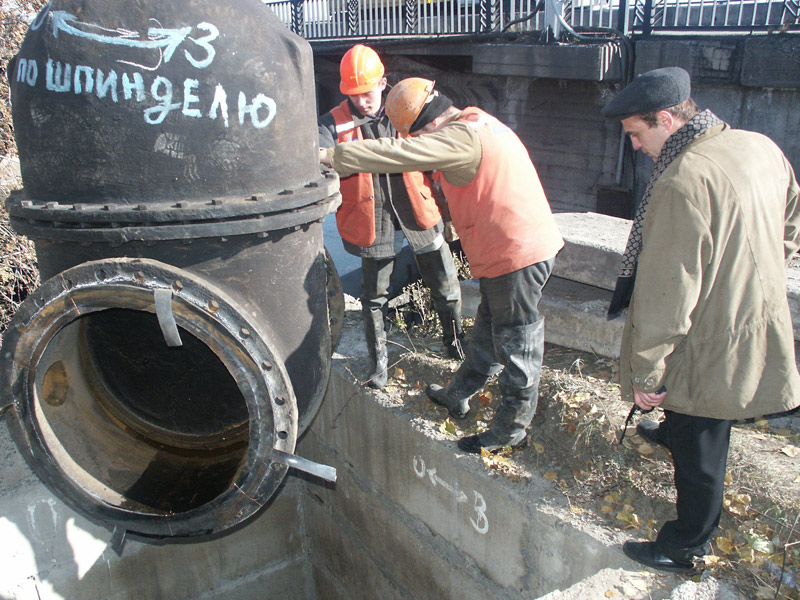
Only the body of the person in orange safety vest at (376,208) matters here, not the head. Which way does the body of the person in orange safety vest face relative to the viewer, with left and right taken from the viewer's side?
facing the viewer

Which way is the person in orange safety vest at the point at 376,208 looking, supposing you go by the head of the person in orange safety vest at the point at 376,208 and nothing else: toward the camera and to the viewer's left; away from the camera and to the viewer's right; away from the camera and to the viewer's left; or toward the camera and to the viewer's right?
toward the camera and to the viewer's left

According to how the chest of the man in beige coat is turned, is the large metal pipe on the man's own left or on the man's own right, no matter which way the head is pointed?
on the man's own left

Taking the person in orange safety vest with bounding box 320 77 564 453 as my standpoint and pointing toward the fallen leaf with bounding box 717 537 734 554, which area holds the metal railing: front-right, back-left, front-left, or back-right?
back-left

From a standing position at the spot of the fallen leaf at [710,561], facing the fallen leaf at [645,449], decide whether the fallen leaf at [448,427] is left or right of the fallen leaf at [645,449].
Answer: left

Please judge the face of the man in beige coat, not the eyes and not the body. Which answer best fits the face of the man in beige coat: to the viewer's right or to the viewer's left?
to the viewer's left

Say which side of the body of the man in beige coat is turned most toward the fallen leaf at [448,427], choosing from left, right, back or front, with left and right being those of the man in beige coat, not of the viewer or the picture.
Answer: front

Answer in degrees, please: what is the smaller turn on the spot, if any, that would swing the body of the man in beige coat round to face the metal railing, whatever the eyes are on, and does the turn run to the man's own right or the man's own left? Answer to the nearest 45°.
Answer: approximately 45° to the man's own right

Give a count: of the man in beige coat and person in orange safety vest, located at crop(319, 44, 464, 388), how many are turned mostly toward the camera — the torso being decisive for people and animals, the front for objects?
1

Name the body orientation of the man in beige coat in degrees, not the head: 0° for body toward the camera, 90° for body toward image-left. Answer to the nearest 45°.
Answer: approximately 135°
